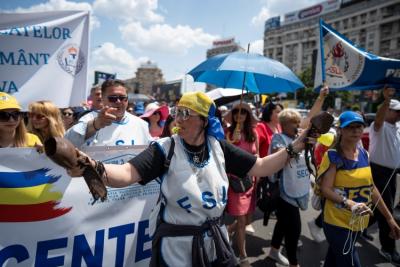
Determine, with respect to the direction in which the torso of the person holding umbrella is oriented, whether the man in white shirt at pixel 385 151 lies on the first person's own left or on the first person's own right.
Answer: on the first person's own left

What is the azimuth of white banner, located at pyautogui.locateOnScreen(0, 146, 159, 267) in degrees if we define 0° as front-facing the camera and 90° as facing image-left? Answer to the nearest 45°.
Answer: approximately 0°

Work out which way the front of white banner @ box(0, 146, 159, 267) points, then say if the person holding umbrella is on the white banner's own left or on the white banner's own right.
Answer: on the white banner's own left

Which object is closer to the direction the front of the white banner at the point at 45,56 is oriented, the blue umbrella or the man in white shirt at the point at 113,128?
the man in white shirt

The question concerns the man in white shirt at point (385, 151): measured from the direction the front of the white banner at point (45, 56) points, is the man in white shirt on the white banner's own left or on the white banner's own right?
on the white banner's own left

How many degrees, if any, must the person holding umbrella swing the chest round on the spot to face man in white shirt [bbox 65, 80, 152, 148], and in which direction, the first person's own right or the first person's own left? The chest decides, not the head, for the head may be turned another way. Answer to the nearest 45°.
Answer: approximately 45° to the first person's own right

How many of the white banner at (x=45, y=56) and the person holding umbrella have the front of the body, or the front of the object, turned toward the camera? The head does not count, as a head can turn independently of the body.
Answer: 2

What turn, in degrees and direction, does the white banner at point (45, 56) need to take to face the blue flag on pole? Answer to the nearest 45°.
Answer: approximately 90° to its left

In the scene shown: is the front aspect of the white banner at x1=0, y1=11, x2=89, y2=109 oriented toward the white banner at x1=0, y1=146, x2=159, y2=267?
yes
